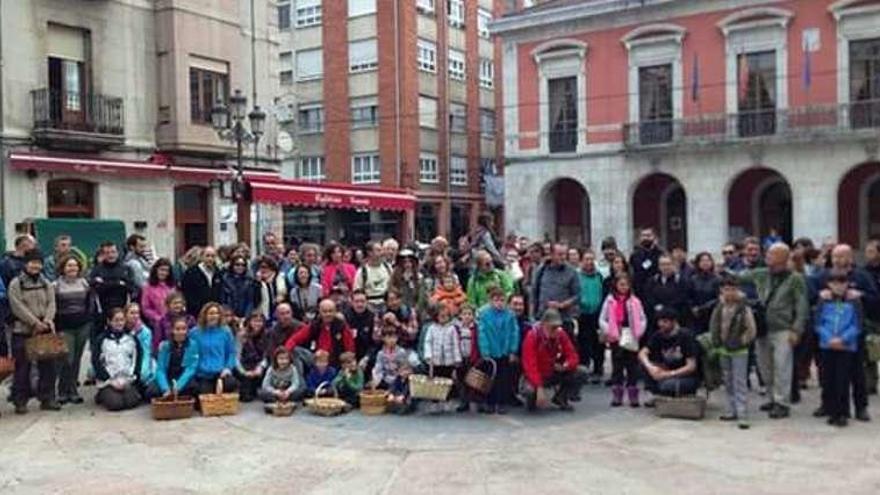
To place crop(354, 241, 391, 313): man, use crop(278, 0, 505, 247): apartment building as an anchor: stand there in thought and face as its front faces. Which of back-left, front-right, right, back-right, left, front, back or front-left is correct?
front-left

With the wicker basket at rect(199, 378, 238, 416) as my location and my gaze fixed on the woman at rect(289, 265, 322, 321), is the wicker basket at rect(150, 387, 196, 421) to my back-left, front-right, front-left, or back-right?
back-left

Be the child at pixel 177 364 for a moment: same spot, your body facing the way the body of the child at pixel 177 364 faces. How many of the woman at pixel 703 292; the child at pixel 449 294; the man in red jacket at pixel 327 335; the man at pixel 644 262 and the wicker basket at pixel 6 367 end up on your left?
4

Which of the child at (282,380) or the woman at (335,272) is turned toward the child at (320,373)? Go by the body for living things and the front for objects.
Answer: the woman

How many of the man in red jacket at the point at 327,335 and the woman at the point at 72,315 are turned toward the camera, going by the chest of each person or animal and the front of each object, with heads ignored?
2

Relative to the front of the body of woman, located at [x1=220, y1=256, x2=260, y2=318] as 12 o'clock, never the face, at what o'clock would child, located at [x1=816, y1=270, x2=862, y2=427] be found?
The child is roughly at 10 o'clock from the woman.

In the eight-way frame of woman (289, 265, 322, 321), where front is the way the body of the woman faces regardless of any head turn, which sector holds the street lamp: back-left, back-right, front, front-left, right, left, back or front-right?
back

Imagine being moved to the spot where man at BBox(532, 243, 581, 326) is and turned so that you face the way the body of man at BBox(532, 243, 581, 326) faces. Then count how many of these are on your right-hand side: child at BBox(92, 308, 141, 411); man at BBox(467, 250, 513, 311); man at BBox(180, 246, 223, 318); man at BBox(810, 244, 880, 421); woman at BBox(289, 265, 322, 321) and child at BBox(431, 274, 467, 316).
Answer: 5

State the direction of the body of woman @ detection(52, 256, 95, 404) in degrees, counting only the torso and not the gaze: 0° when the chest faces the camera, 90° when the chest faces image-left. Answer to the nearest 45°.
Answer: approximately 0°
